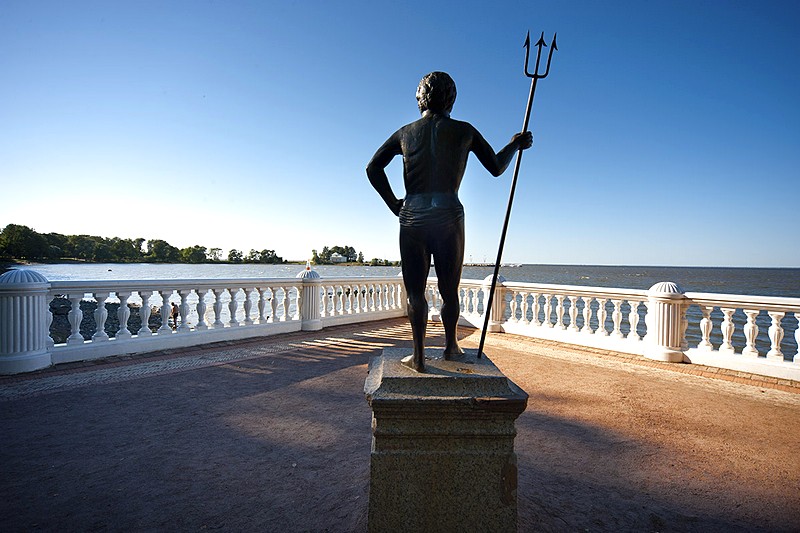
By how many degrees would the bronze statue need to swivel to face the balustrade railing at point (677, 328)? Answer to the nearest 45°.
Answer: approximately 45° to its right

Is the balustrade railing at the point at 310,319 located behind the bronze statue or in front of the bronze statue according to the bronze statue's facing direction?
in front

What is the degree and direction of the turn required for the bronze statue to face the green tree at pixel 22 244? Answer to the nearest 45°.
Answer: approximately 45° to its left

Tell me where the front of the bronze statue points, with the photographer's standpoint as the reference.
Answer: facing away from the viewer

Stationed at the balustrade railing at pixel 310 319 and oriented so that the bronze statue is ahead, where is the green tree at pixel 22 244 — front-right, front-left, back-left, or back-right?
back-right
